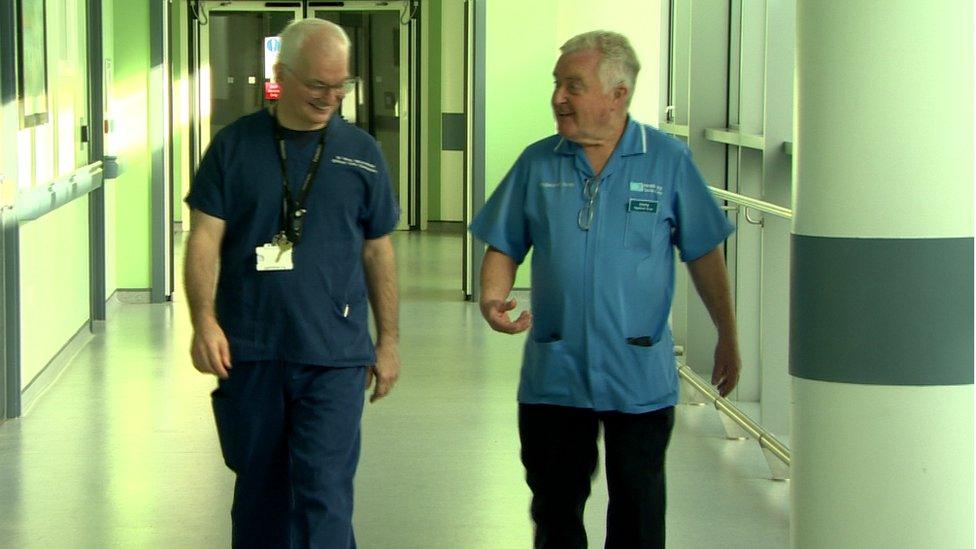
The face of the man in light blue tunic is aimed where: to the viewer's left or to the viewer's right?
to the viewer's left

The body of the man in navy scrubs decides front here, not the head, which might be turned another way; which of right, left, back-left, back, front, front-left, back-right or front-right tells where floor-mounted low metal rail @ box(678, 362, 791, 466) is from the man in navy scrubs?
back-left

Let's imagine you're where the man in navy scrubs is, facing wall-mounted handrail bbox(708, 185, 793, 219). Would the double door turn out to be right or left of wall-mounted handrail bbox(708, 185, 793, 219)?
left

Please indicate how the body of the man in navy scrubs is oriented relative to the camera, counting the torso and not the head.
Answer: toward the camera

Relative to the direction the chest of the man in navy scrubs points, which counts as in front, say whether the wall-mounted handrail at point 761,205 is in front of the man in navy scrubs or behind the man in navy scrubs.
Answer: behind

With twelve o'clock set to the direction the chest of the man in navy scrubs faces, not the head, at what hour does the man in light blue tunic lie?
The man in light blue tunic is roughly at 10 o'clock from the man in navy scrubs.

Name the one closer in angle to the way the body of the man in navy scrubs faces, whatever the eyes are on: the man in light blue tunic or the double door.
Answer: the man in light blue tunic

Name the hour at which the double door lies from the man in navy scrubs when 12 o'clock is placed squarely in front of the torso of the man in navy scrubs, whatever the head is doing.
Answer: The double door is roughly at 6 o'clock from the man in navy scrubs.

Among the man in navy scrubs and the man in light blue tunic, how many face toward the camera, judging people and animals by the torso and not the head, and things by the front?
2

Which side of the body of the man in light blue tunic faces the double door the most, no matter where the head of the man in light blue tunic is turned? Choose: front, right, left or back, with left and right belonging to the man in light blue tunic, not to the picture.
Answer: back
